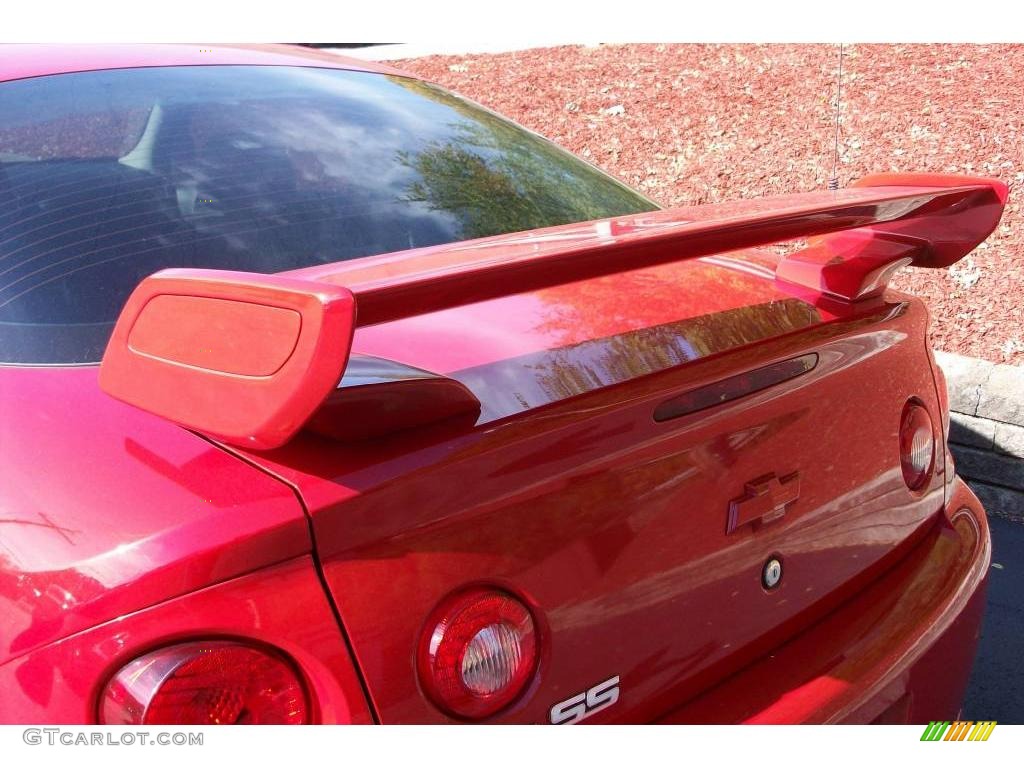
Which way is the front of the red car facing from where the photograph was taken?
facing away from the viewer and to the left of the viewer
